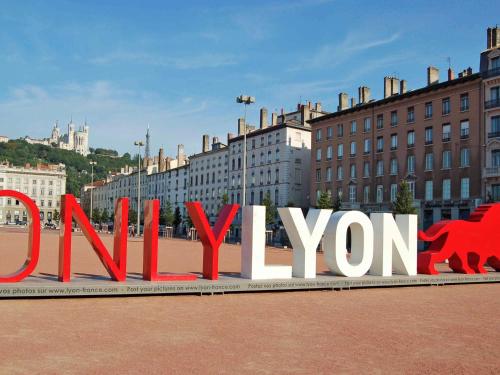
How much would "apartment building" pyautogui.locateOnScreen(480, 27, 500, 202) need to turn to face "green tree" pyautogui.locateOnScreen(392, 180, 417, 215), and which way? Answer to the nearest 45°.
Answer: approximately 45° to its right

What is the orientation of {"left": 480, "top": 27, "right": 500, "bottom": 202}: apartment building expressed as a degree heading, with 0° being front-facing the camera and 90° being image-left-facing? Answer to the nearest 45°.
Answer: approximately 45°
